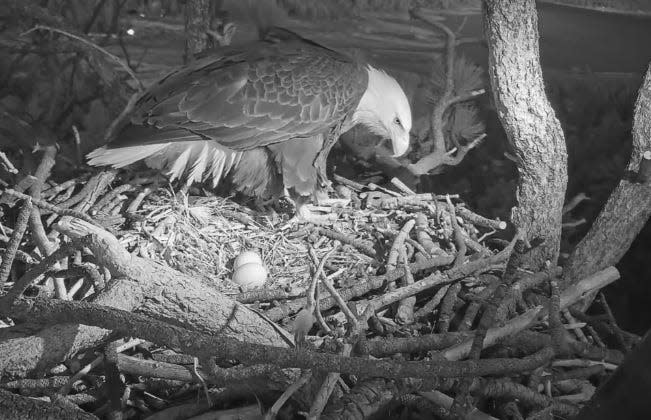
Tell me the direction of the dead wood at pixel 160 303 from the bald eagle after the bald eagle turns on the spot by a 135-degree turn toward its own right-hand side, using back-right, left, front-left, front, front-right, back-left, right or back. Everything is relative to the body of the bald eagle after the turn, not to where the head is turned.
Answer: front-left

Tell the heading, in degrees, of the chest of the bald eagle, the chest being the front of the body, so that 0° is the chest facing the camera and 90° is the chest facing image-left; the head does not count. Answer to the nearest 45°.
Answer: approximately 270°

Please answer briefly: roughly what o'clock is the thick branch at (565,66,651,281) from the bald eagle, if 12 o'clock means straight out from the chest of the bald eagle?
The thick branch is roughly at 1 o'clock from the bald eagle.

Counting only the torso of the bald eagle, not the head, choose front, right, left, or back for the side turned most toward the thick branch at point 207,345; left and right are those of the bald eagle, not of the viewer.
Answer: right

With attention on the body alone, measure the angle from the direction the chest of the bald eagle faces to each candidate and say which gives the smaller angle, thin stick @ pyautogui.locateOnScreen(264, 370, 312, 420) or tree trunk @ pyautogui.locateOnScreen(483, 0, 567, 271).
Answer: the tree trunk

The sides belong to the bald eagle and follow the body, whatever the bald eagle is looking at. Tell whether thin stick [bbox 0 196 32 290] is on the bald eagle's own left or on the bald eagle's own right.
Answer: on the bald eagle's own right
